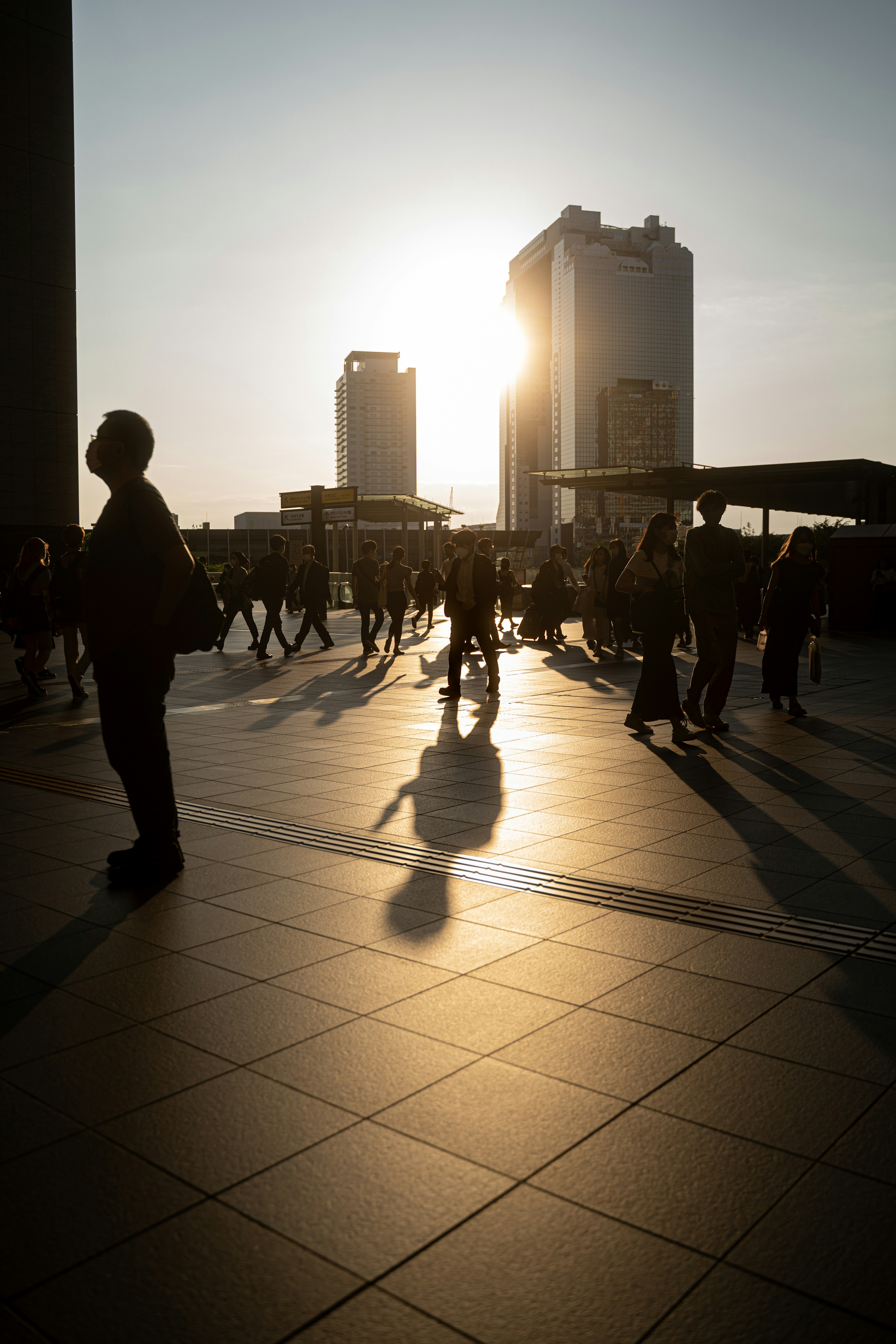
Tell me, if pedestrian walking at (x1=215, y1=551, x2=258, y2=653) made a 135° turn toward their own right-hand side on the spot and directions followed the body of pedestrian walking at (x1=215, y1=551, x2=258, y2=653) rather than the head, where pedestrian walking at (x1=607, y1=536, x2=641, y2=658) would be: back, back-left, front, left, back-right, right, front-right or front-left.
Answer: right

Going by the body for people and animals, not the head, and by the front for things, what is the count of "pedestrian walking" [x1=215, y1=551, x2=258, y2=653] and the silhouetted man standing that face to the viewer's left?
2

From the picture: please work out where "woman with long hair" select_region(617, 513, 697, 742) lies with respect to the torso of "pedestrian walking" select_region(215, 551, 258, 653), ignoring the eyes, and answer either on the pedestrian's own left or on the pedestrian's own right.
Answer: on the pedestrian's own left

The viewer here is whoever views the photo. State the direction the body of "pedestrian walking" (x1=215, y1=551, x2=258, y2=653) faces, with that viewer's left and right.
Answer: facing to the left of the viewer

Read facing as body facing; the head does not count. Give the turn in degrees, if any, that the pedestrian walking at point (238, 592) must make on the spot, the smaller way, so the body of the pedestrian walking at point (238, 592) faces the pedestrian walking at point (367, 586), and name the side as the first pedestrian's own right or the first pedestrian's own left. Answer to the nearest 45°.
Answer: approximately 135° to the first pedestrian's own left

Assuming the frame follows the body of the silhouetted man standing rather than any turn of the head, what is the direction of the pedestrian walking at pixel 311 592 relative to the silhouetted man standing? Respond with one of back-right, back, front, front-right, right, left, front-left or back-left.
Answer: right

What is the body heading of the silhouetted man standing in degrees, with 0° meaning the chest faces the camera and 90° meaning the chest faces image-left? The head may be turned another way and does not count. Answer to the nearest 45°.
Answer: approximately 90°

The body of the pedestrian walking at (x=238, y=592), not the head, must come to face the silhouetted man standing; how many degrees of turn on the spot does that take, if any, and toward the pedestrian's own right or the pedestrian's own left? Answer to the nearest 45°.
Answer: approximately 90° to the pedestrian's own left
